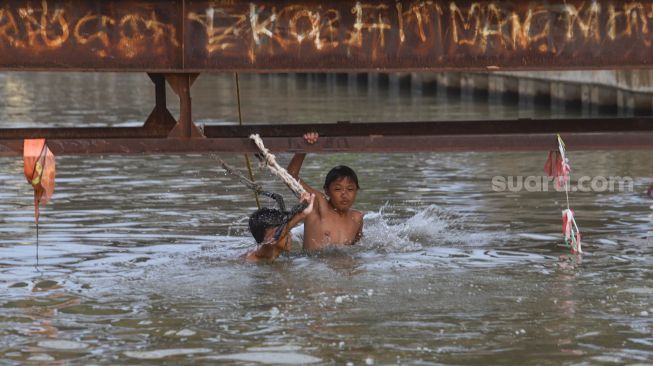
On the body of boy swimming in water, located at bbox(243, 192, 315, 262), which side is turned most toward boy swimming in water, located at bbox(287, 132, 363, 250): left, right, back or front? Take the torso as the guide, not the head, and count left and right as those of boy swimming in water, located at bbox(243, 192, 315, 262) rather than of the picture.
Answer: front
